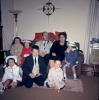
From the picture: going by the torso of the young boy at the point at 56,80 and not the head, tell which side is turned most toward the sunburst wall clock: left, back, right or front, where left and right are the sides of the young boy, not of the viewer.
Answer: back

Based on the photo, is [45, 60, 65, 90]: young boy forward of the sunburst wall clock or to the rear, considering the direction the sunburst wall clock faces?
forward

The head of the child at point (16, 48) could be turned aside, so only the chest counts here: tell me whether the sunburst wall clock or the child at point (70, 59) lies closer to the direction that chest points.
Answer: the child

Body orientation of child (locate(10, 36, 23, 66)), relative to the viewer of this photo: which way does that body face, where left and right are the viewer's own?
facing the viewer

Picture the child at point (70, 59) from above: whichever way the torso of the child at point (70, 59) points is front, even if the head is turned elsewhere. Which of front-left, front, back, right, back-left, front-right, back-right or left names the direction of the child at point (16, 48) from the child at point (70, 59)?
front-right

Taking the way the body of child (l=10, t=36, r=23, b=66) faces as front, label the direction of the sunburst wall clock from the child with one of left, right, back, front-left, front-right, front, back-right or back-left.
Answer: back-left

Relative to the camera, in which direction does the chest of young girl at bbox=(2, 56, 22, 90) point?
toward the camera

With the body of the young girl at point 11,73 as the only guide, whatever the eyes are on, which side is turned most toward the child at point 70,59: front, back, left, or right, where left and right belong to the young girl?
left

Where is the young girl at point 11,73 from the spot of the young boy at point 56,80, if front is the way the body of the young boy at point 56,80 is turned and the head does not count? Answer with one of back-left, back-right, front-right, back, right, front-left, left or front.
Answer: right

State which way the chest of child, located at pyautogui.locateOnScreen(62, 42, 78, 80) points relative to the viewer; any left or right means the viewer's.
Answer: facing the viewer and to the left of the viewer

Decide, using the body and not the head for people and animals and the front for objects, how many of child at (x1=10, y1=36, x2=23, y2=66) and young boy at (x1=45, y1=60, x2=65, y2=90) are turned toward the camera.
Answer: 2

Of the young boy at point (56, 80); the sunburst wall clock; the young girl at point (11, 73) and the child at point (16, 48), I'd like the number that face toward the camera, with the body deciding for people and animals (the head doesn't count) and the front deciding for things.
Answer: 4

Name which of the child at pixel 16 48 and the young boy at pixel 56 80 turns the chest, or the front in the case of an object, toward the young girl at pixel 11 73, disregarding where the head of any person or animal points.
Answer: the child

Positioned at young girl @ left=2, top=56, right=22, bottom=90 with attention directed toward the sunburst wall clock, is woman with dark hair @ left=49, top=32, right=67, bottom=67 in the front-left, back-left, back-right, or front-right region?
front-right

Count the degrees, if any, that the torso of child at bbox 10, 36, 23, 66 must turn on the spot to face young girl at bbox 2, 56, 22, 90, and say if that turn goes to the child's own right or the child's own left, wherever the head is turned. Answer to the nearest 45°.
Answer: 0° — they already face them

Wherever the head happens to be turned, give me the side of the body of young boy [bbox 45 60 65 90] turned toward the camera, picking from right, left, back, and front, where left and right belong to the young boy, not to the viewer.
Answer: front

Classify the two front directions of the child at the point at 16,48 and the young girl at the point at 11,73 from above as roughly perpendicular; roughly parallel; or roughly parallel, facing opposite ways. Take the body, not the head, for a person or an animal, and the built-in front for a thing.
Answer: roughly parallel
